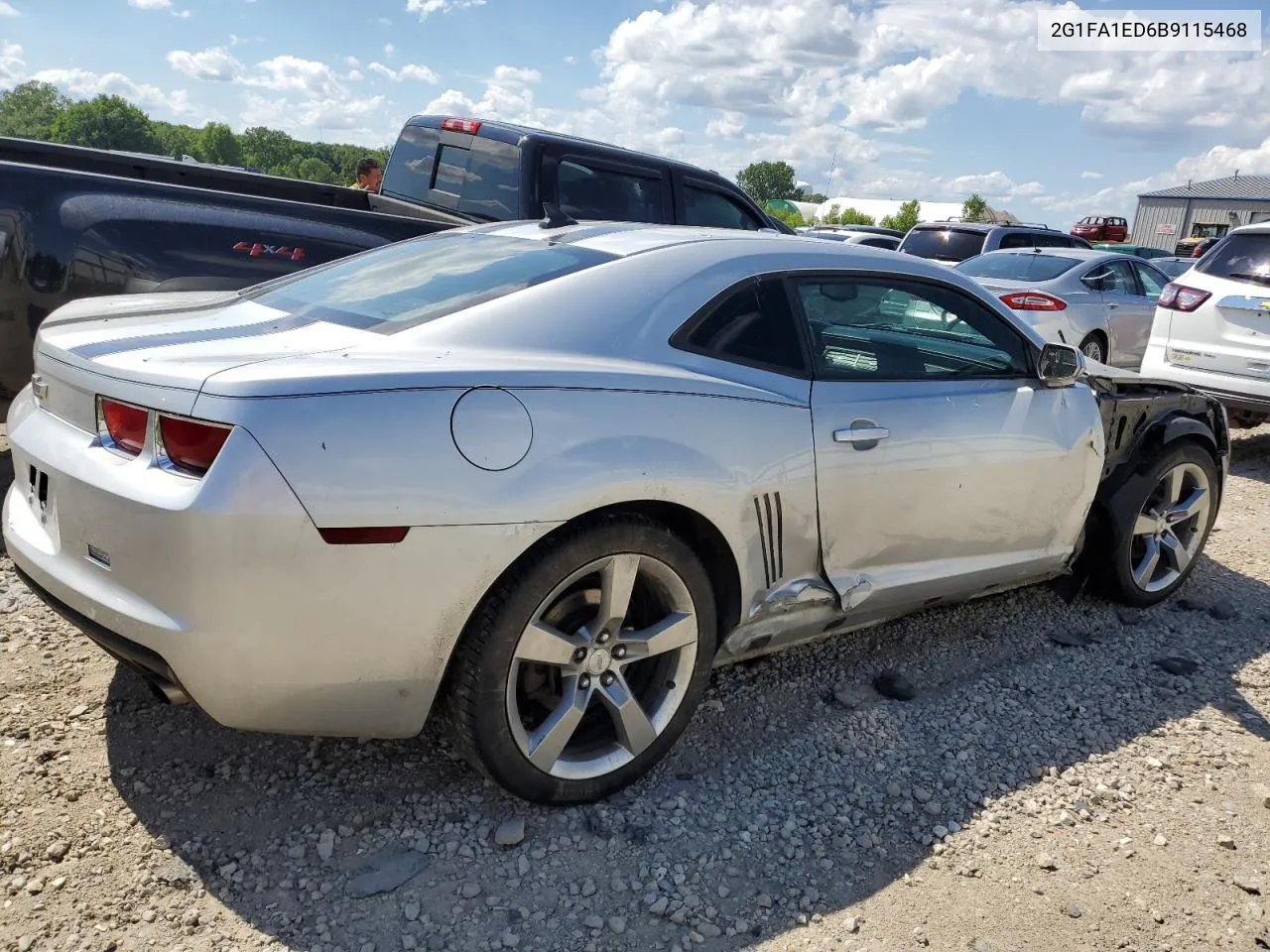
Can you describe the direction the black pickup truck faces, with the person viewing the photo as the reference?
facing away from the viewer and to the right of the viewer

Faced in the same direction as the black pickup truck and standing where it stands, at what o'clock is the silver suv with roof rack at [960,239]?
The silver suv with roof rack is roughly at 12 o'clock from the black pickup truck.

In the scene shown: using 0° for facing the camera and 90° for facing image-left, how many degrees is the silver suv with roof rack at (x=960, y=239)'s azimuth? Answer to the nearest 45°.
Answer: approximately 225°

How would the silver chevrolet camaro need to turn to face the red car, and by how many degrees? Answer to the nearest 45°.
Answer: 0° — it already faces it

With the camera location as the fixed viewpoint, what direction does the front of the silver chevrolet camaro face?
facing away from the viewer and to the right of the viewer

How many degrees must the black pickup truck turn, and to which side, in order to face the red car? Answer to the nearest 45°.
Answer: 0° — it already faces it

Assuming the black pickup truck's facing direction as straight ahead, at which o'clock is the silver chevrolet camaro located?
The silver chevrolet camaro is roughly at 4 o'clock from the black pickup truck.
